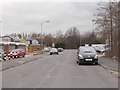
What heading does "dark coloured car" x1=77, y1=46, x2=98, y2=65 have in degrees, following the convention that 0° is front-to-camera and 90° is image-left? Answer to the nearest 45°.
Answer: approximately 0°
